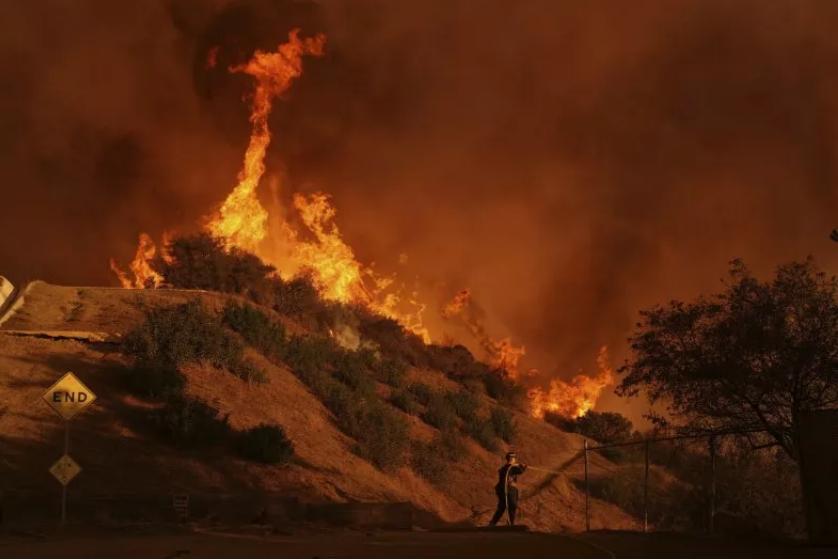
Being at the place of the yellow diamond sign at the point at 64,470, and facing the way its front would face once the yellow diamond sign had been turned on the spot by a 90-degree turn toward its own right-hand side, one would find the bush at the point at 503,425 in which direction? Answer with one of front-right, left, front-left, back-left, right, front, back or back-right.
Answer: back-right

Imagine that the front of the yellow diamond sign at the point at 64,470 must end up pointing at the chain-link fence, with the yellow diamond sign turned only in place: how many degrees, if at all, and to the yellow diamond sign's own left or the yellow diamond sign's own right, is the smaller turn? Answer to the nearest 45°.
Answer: approximately 90° to the yellow diamond sign's own left

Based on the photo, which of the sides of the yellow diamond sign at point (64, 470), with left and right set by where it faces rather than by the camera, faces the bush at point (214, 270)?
back

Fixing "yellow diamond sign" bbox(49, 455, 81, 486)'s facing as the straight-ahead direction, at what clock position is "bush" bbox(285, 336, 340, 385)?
The bush is roughly at 7 o'clock from the yellow diamond sign.

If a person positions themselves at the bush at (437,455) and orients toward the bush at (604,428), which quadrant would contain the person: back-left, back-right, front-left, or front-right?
back-right

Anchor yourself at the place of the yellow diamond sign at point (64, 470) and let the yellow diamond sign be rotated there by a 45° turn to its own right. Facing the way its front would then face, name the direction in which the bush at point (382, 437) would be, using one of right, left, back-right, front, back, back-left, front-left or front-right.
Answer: back

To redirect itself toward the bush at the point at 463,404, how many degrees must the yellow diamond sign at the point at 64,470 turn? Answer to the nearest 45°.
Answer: approximately 135° to its left

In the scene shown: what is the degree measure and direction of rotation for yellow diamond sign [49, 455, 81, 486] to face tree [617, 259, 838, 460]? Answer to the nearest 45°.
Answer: approximately 90° to its left

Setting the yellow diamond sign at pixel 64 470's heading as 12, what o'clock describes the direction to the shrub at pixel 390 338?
The shrub is roughly at 7 o'clock from the yellow diamond sign.

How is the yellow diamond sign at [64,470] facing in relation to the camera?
toward the camera

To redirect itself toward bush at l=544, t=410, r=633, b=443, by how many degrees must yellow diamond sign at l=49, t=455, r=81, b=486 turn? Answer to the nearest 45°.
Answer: approximately 135° to its left
